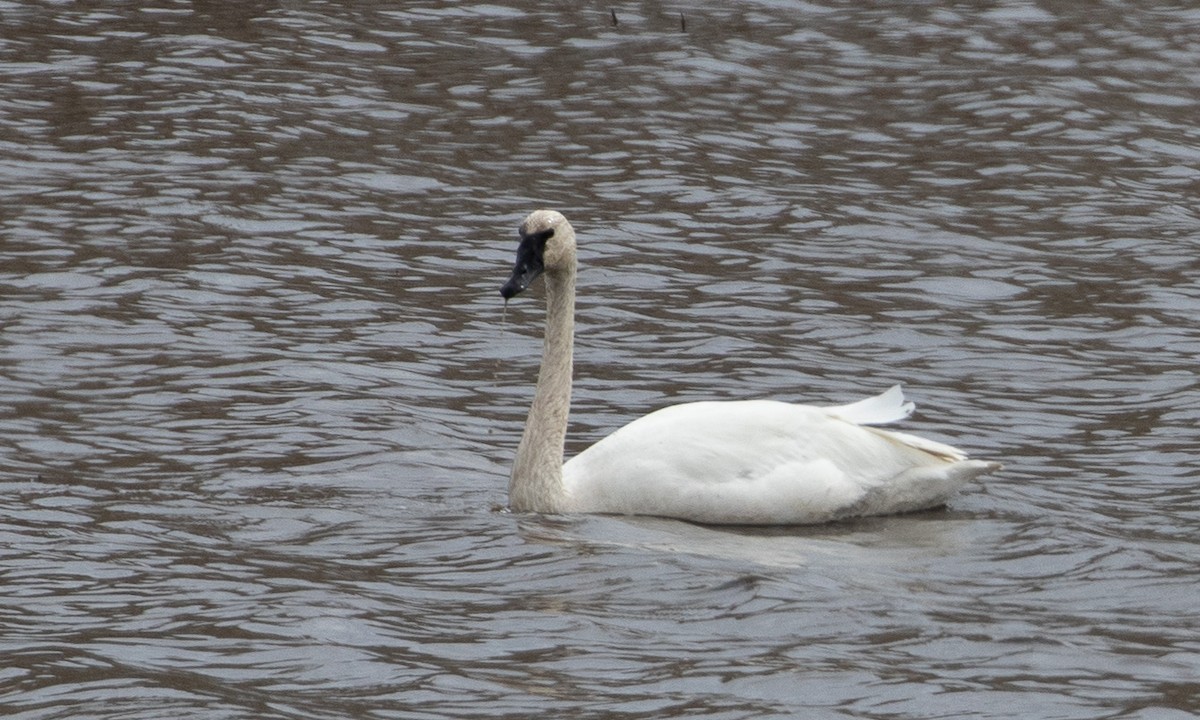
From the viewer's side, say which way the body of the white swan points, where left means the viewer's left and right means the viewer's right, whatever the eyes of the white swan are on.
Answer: facing to the left of the viewer
